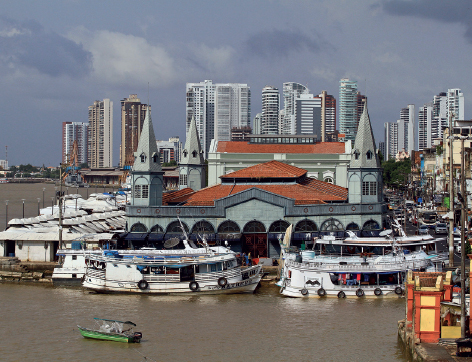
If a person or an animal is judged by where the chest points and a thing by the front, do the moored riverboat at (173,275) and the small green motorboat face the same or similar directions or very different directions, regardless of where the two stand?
very different directions

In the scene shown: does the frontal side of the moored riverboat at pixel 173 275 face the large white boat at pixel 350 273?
yes

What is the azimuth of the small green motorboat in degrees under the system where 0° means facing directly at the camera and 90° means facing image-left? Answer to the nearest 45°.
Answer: approximately 90°

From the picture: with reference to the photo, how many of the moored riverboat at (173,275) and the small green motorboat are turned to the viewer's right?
1

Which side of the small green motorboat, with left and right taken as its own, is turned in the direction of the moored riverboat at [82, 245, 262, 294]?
right

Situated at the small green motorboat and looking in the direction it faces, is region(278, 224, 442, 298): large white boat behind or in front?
behind
